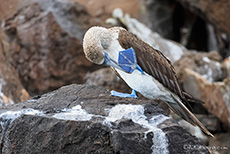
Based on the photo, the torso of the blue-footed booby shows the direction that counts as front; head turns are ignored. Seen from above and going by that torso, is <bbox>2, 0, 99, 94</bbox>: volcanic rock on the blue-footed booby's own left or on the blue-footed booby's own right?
on the blue-footed booby's own right

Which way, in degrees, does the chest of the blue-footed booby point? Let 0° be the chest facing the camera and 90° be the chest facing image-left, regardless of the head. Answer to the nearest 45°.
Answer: approximately 90°
